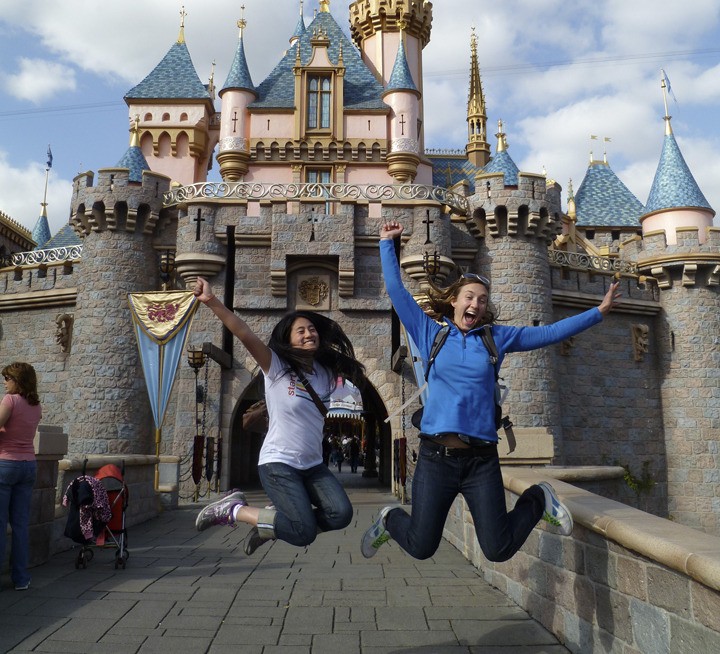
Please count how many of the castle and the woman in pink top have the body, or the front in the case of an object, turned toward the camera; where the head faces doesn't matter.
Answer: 1

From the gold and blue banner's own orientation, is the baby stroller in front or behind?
in front

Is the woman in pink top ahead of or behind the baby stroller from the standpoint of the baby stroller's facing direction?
behind

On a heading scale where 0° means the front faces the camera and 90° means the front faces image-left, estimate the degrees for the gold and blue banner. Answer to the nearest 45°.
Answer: approximately 0°

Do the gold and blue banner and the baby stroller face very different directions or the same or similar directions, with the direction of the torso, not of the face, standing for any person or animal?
very different directions

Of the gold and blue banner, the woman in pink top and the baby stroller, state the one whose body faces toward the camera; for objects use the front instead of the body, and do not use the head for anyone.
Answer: the gold and blue banner
